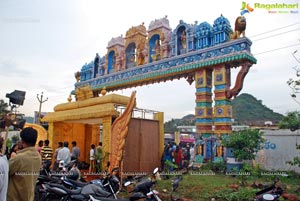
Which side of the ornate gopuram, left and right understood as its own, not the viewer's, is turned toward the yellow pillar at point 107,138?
front

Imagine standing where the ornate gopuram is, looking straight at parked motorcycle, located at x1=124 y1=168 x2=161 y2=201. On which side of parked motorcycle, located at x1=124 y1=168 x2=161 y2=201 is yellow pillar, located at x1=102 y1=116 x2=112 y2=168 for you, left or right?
right

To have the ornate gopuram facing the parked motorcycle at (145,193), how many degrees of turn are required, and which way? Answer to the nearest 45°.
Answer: approximately 45° to its left

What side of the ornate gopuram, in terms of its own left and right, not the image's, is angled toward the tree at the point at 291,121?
left

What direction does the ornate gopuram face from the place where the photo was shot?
facing the viewer and to the left of the viewer
